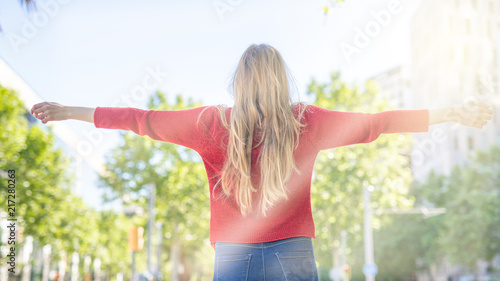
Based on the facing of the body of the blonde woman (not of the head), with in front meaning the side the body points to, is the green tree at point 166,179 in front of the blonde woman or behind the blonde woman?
in front

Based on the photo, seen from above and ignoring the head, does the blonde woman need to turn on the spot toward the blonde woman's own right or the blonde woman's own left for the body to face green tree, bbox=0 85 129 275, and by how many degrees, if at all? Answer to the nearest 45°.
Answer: approximately 45° to the blonde woman's own left

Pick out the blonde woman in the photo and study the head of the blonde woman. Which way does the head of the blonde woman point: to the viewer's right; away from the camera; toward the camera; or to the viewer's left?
away from the camera

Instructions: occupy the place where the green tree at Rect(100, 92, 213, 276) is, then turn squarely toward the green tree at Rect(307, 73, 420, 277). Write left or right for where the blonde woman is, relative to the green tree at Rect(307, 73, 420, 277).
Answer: right

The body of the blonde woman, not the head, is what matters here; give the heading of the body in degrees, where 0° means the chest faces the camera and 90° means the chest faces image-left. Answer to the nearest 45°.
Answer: approximately 180°

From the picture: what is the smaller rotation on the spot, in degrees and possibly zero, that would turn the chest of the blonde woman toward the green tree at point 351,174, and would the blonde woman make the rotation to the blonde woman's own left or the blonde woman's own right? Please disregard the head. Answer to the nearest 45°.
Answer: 0° — they already face it

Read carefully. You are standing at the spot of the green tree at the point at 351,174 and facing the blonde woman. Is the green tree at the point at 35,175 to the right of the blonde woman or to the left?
right

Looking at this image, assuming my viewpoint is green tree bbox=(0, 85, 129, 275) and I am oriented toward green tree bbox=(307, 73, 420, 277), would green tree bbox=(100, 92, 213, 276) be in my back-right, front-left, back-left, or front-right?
front-left

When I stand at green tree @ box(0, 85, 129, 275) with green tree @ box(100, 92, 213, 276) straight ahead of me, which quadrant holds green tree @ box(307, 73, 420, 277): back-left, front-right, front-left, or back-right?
front-right
